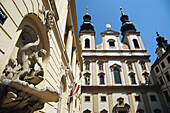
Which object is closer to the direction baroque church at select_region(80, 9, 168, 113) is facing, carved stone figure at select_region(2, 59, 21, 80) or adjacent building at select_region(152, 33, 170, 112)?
the carved stone figure

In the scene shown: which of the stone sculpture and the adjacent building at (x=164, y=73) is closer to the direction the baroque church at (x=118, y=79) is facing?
the stone sculpture

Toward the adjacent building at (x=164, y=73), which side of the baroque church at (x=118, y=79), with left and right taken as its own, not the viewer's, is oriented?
left

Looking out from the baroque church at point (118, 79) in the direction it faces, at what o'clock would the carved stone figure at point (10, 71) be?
The carved stone figure is roughly at 12 o'clock from the baroque church.

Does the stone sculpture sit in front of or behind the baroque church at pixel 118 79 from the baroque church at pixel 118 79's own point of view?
in front

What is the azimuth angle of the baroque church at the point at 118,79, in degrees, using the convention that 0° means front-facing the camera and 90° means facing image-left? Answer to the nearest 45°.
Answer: approximately 0°

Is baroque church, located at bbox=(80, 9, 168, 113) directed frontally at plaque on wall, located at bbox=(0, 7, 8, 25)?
yes
